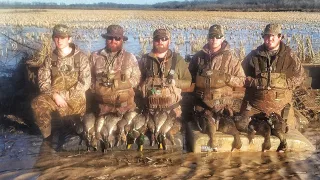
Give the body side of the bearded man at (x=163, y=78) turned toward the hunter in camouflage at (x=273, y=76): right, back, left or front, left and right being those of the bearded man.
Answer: left

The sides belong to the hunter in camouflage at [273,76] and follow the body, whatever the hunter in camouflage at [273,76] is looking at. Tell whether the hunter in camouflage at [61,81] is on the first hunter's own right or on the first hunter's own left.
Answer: on the first hunter's own right

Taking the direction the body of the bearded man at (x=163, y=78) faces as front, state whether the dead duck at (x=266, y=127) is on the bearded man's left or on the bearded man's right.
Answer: on the bearded man's left

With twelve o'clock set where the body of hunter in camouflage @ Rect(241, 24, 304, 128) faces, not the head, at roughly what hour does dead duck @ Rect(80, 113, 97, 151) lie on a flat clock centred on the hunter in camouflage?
The dead duck is roughly at 2 o'clock from the hunter in camouflage.

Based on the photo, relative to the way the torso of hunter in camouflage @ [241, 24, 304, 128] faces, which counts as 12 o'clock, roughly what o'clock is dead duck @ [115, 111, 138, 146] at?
The dead duck is roughly at 2 o'clock from the hunter in camouflage.

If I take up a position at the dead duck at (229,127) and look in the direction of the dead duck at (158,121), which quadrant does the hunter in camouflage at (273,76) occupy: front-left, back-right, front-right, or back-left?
back-right

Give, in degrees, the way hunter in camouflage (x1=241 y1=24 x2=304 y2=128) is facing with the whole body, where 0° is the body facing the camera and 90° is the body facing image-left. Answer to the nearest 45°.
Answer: approximately 0°

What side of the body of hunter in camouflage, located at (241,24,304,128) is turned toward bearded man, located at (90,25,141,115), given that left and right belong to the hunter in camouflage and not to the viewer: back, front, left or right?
right

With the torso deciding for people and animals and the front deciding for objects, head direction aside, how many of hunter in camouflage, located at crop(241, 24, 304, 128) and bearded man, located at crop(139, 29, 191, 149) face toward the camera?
2

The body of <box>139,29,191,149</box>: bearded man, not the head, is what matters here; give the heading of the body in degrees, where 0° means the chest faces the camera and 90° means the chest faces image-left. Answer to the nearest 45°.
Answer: approximately 0°

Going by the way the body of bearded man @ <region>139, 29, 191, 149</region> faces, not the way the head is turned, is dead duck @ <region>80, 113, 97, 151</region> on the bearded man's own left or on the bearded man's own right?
on the bearded man's own right
